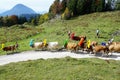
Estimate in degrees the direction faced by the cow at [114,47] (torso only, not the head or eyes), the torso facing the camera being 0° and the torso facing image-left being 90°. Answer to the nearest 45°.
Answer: approximately 90°

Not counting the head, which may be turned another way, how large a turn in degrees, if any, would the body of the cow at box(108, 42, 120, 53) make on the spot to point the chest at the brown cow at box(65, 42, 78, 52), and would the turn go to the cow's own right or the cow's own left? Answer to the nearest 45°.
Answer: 0° — it already faces it

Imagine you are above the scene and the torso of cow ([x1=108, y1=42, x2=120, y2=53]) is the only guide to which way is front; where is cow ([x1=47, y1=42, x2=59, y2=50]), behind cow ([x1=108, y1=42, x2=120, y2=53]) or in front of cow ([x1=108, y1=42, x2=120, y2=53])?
in front
